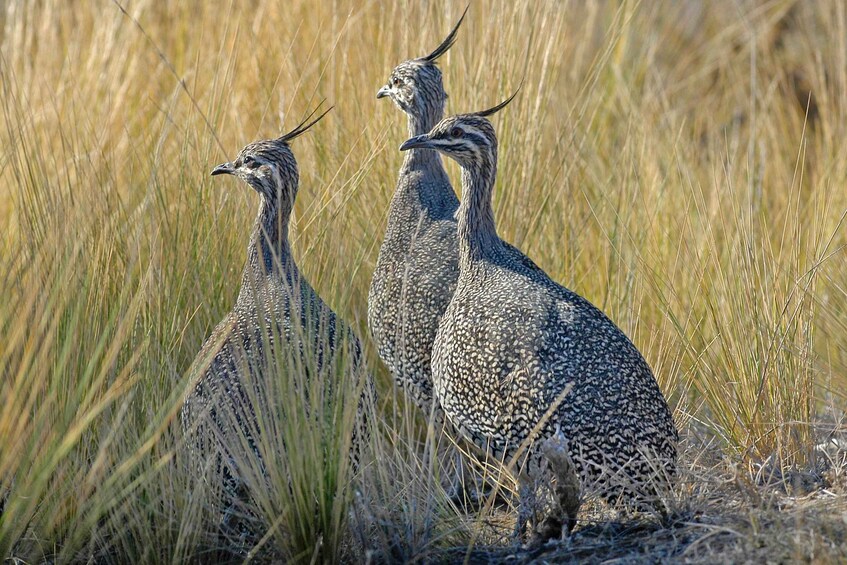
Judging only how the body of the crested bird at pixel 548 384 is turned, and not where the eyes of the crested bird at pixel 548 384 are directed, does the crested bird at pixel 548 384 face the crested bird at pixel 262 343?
yes

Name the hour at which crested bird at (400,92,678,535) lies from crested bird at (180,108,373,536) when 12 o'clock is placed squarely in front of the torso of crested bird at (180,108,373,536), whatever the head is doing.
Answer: crested bird at (400,92,678,535) is roughly at 8 o'clock from crested bird at (180,108,373,536).

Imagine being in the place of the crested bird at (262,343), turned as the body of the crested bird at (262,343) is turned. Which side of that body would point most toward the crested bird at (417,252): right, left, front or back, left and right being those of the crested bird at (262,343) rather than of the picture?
back

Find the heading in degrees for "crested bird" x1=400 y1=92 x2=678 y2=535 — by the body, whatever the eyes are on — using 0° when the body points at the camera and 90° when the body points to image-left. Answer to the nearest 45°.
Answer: approximately 90°

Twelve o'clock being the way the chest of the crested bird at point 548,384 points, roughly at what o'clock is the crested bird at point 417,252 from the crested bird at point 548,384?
the crested bird at point 417,252 is roughly at 2 o'clock from the crested bird at point 548,384.

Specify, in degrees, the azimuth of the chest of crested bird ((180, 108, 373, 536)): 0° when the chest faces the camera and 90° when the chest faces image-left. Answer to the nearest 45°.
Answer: approximately 45°
